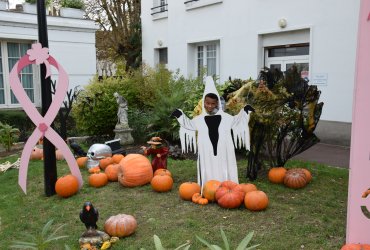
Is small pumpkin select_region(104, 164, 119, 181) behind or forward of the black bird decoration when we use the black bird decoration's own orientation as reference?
behind

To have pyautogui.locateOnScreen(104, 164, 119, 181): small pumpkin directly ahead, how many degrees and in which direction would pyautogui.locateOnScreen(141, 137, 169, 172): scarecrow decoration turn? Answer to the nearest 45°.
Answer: approximately 45° to its right

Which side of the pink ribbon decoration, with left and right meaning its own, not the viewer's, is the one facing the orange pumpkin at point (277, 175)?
left

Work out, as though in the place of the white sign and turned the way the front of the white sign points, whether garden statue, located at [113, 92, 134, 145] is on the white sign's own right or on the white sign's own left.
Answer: on the white sign's own right

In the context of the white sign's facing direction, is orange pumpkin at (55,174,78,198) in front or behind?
in front

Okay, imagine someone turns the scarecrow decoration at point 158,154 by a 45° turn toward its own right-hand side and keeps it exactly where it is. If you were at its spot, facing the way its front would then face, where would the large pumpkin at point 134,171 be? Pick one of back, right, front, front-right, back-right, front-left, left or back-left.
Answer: front-left

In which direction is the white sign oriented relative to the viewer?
toward the camera

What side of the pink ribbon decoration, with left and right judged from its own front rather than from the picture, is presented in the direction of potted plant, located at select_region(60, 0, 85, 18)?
back

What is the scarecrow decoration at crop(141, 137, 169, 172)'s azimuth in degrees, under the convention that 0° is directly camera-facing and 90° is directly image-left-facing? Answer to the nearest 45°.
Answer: approximately 45°

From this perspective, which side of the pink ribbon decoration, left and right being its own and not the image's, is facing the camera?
front

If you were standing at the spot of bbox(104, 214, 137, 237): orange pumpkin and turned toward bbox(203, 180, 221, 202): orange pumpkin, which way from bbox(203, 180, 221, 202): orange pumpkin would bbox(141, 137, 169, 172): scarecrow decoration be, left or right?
left

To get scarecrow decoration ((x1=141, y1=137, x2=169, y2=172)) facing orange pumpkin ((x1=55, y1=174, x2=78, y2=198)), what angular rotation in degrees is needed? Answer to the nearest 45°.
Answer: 0° — it already faces it

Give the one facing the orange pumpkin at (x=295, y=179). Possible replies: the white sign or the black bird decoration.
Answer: the white sign
